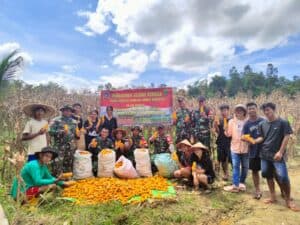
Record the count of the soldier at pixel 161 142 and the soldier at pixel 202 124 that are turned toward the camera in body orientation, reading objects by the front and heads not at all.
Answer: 2

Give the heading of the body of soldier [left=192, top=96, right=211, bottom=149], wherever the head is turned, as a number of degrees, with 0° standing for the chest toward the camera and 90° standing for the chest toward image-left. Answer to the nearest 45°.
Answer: approximately 0°

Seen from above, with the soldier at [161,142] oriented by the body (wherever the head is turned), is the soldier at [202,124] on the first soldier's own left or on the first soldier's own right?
on the first soldier's own left

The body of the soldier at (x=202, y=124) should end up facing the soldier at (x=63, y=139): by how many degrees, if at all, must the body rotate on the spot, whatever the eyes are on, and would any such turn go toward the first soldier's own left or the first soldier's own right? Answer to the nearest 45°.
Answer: approximately 90° to the first soldier's own right

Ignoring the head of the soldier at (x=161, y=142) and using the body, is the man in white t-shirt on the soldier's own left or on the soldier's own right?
on the soldier's own right

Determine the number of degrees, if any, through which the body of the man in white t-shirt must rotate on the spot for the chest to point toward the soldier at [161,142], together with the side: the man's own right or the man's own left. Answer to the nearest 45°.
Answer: approximately 45° to the man's own left

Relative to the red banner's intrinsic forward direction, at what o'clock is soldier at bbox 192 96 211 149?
The soldier is roughly at 10 o'clock from the red banner.

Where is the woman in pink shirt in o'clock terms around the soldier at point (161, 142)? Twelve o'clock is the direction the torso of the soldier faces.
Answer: The woman in pink shirt is roughly at 10 o'clock from the soldier.

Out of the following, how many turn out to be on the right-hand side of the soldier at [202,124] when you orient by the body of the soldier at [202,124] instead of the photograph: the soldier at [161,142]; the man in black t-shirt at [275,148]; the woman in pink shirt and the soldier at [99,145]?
2
